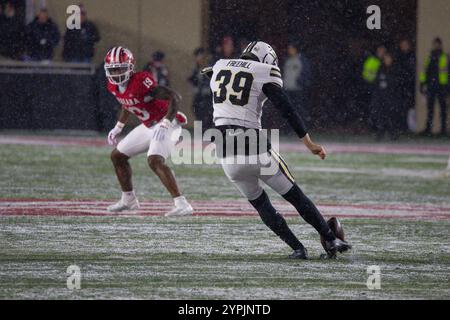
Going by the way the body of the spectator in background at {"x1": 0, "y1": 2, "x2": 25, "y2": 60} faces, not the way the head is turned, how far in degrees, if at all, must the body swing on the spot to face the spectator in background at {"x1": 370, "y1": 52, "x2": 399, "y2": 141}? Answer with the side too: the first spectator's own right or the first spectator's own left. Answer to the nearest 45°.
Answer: approximately 90° to the first spectator's own left

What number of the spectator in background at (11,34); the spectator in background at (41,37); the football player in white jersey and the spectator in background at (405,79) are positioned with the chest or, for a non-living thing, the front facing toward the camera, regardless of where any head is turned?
3

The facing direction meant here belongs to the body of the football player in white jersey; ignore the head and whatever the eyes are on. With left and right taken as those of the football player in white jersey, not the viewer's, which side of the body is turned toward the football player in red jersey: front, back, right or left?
left

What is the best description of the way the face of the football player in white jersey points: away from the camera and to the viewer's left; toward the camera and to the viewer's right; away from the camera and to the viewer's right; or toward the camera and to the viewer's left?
away from the camera and to the viewer's right

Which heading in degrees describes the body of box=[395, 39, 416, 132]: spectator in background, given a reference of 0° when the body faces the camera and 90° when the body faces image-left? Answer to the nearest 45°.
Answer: approximately 0°

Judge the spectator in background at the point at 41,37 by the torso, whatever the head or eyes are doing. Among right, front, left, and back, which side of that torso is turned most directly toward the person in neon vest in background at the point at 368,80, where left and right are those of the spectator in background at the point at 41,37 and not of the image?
left

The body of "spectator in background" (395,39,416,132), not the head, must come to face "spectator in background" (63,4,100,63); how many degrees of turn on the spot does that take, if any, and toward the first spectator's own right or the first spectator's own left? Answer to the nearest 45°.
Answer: approximately 90° to the first spectator's own right

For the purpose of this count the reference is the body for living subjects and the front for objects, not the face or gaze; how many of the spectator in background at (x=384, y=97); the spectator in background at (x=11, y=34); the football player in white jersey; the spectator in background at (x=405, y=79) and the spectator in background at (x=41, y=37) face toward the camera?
4

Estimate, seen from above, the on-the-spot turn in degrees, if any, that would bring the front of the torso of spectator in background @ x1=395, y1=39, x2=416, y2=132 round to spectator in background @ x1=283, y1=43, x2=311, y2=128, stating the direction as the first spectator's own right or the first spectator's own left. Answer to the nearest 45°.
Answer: approximately 90° to the first spectator's own right
